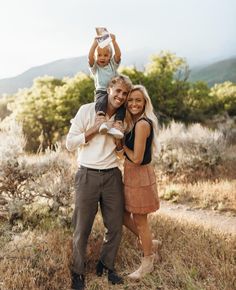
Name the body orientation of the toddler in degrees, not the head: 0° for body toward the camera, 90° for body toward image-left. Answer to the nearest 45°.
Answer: approximately 0°
